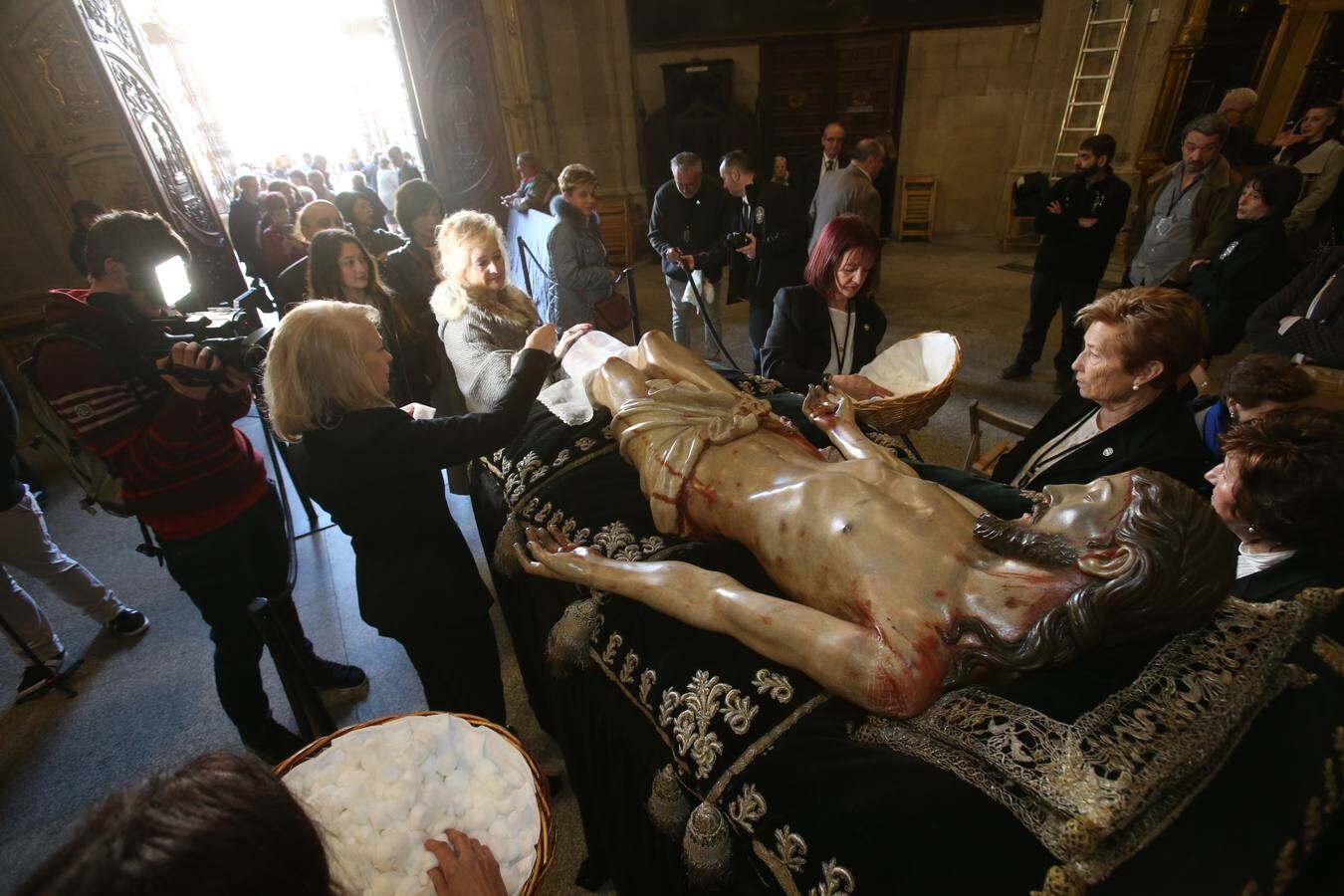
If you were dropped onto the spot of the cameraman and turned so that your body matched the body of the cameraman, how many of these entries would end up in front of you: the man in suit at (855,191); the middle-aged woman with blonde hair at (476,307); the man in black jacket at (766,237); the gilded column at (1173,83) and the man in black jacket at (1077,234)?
5

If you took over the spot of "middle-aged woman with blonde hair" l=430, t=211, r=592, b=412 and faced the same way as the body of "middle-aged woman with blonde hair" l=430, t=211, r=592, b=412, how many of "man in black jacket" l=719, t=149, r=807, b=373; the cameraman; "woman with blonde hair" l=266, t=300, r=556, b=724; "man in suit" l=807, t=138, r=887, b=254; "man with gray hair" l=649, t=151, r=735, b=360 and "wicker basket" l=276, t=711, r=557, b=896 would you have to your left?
3

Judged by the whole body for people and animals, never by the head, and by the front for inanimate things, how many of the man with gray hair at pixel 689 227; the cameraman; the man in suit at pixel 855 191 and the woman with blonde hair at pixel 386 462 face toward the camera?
1

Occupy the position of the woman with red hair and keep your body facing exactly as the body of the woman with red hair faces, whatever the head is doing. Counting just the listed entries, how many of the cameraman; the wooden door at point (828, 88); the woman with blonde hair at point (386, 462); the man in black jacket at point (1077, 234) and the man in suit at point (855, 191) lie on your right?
2

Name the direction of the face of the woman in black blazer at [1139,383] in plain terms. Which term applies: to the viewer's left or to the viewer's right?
to the viewer's left

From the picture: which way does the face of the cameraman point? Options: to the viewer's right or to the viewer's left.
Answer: to the viewer's right

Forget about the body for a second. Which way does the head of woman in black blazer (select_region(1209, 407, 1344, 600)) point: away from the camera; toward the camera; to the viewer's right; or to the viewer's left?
to the viewer's left

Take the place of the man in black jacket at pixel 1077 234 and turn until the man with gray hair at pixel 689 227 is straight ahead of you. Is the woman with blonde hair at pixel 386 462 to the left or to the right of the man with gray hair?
left

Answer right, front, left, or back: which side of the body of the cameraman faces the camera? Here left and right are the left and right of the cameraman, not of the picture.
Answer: right

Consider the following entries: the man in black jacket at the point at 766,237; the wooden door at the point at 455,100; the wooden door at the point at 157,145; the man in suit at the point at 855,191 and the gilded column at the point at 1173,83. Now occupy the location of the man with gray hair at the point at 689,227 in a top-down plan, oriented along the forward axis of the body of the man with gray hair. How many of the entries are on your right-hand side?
2

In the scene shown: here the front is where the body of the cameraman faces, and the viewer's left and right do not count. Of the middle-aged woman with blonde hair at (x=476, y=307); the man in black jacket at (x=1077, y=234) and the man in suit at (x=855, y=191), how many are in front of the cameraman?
3

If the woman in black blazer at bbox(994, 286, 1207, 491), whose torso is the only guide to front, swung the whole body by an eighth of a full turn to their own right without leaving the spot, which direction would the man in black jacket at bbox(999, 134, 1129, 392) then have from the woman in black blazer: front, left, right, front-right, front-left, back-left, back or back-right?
right

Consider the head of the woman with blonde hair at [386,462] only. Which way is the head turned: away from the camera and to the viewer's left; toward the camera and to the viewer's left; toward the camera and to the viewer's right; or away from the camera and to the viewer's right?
away from the camera and to the viewer's right
